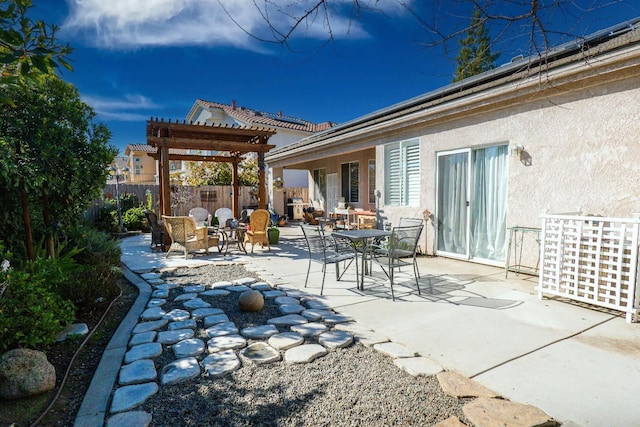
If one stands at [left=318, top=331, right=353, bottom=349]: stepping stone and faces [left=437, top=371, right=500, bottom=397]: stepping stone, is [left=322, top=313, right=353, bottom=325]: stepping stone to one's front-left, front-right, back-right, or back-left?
back-left

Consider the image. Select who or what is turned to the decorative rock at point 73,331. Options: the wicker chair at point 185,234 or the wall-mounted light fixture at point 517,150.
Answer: the wall-mounted light fixture

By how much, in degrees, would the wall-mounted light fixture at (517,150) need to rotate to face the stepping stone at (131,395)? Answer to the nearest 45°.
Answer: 0° — it already faces it

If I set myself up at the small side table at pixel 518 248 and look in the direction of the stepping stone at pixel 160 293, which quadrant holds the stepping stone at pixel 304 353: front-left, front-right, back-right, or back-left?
front-left

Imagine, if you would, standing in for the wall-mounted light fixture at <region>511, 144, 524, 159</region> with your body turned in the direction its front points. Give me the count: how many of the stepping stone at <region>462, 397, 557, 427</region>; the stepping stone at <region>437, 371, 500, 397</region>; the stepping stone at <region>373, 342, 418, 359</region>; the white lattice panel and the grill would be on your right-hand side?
1

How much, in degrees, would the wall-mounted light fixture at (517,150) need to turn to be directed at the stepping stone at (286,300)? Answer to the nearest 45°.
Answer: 0° — it already faces it

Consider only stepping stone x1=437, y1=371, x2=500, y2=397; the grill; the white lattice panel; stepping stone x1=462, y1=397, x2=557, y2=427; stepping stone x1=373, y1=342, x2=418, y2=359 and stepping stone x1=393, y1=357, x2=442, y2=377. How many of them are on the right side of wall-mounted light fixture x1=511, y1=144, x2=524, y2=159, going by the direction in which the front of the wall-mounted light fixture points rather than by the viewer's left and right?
1

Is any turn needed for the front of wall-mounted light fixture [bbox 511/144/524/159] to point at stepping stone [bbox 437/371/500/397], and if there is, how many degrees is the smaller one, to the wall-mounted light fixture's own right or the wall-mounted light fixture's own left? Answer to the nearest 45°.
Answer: approximately 45° to the wall-mounted light fixture's own left

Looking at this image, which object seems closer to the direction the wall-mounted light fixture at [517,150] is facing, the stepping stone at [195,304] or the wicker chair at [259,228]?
the stepping stone

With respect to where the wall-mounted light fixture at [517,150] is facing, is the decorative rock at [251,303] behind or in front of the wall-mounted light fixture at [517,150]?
in front

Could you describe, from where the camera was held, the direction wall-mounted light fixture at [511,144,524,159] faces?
facing the viewer and to the left of the viewer

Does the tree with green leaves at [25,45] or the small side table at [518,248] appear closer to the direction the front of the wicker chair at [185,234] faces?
the small side table

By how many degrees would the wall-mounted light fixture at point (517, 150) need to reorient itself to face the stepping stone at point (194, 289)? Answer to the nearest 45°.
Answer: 0° — it already faces it

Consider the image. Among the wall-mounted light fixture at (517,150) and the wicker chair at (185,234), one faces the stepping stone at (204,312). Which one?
the wall-mounted light fixture
